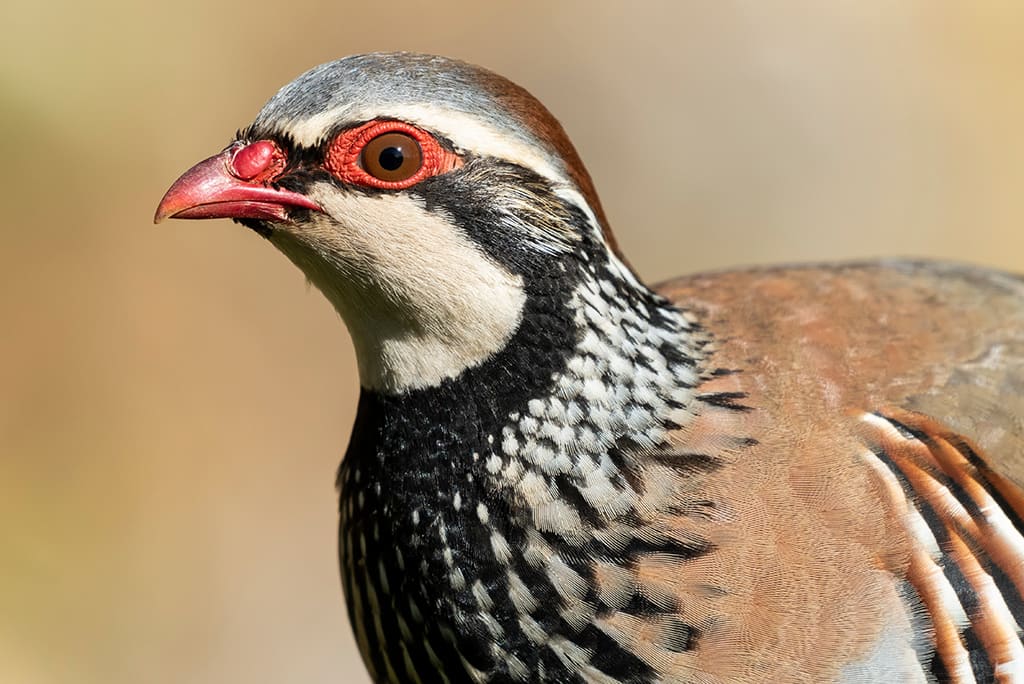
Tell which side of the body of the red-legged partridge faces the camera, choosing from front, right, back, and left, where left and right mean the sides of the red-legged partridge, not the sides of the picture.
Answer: left
